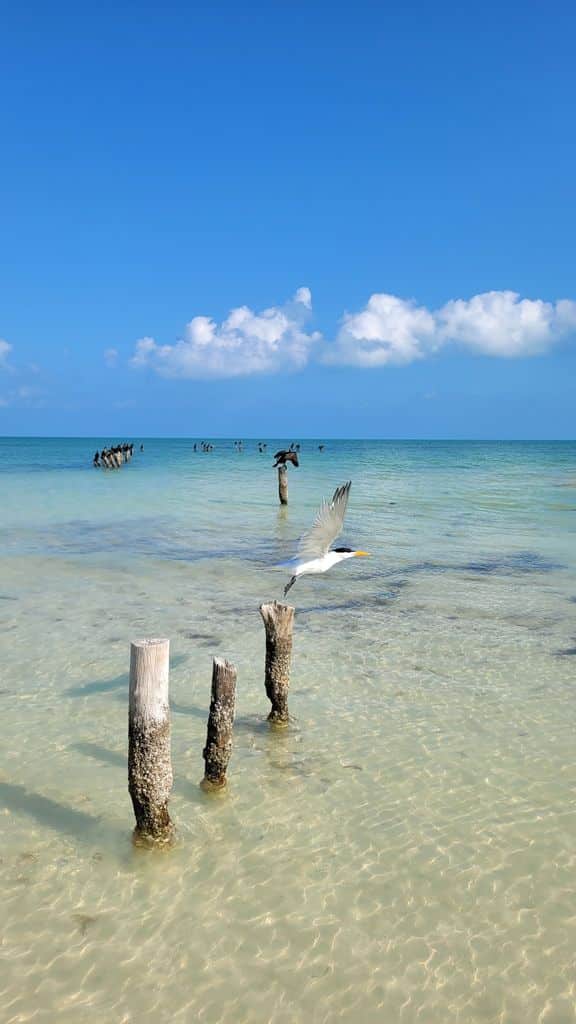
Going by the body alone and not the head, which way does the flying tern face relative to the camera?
to the viewer's right

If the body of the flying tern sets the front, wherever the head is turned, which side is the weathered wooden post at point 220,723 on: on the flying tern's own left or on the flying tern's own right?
on the flying tern's own right

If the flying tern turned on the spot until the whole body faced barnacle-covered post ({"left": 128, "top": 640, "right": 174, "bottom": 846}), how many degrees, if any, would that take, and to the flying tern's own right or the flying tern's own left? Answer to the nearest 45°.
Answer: approximately 90° to the flying tern's own right
